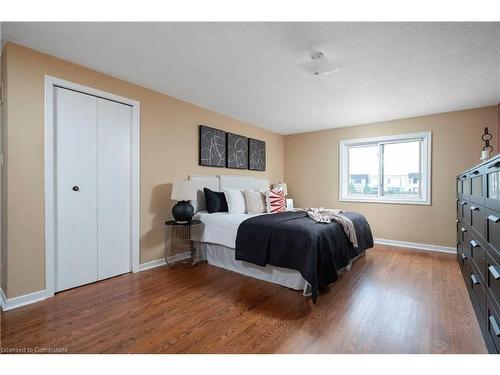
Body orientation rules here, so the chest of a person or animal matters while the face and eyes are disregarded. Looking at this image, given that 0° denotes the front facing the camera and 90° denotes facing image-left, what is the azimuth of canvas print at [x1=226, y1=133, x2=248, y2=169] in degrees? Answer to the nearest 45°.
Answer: approximately 315°

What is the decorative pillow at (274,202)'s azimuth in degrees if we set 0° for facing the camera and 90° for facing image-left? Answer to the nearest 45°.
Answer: approximately 315°

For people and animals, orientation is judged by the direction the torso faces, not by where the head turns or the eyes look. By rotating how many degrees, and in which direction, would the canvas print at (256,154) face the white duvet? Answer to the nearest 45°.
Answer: approximately 45° to its right

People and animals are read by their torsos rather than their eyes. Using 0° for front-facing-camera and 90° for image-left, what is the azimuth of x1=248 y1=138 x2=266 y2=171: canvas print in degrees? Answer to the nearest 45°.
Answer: approximately 315°

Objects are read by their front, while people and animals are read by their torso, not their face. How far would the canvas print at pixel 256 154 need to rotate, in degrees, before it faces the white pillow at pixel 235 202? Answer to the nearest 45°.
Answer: approximately 45° to its right

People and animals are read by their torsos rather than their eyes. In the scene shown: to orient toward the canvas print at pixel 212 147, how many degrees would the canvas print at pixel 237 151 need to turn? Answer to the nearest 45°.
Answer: approximately 90° to its right

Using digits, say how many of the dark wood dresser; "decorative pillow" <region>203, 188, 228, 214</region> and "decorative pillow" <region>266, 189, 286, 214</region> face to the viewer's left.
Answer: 1

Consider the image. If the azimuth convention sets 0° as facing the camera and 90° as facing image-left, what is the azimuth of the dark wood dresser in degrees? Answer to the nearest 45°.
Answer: approximately 90°

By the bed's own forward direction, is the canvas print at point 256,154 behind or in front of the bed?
behind

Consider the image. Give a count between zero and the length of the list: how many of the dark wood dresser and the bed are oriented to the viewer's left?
1

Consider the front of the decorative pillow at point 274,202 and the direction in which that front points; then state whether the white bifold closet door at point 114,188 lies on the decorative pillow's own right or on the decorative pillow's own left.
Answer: on the decorative pillow's own right

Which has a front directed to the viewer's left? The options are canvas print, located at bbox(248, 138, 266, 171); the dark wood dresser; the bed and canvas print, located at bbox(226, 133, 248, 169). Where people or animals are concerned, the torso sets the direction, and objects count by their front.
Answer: the dark wood dresser

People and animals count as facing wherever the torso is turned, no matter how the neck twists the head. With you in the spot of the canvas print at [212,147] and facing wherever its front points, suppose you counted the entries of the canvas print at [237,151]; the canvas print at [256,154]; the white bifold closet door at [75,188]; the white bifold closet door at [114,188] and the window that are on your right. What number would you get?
2

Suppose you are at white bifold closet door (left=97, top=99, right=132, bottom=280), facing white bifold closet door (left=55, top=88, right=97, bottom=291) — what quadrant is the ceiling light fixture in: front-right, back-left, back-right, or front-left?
back-left

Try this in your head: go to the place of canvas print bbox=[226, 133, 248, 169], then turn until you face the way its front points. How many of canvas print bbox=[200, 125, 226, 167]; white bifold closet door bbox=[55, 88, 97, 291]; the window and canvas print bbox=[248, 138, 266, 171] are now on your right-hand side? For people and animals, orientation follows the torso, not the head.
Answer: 2
